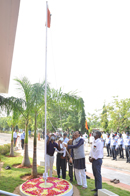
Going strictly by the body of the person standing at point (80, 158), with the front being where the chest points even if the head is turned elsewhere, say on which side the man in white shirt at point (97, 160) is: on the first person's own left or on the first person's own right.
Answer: on the first person's own left

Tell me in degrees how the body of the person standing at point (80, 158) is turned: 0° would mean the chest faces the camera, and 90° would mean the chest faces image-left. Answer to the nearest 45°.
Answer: approximately 45°
